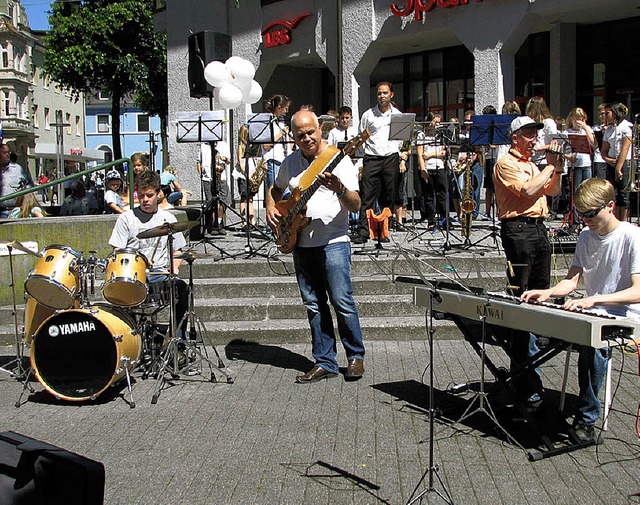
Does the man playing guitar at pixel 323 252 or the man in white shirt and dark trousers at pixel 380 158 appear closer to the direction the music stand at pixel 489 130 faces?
the man in white shirt and dark trousers

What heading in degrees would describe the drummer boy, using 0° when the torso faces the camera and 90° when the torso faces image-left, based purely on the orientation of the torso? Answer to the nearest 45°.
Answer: approximately 0°

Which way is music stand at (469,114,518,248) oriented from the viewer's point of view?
away from the camera

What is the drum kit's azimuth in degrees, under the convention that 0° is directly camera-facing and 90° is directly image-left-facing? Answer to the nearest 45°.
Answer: approximately 45°

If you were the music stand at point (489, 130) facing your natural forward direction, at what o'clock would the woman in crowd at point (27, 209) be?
The woman in crowd is roughly at 9 o'clock from the music stand.

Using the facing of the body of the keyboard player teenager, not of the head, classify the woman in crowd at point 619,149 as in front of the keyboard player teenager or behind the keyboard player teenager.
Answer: behind

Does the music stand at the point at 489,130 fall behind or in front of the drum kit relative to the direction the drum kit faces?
behind

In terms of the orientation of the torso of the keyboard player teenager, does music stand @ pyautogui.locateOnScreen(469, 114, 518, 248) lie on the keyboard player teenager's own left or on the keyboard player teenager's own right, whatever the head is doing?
on the keyboard player teenager's own right

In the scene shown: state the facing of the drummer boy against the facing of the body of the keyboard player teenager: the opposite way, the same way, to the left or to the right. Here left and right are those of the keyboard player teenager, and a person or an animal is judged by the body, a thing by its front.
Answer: to the left

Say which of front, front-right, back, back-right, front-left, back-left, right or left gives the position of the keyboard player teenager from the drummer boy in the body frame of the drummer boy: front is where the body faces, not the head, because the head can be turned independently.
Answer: front-left

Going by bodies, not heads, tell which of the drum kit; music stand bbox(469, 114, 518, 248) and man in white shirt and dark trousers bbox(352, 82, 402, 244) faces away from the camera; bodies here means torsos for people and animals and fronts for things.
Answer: the music stand

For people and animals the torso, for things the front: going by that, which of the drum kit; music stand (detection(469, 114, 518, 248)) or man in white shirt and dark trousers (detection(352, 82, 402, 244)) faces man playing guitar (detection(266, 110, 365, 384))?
the man in white shirt and dark trousers

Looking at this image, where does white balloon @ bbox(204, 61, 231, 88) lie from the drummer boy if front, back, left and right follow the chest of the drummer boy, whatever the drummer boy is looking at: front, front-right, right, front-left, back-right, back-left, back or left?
back
